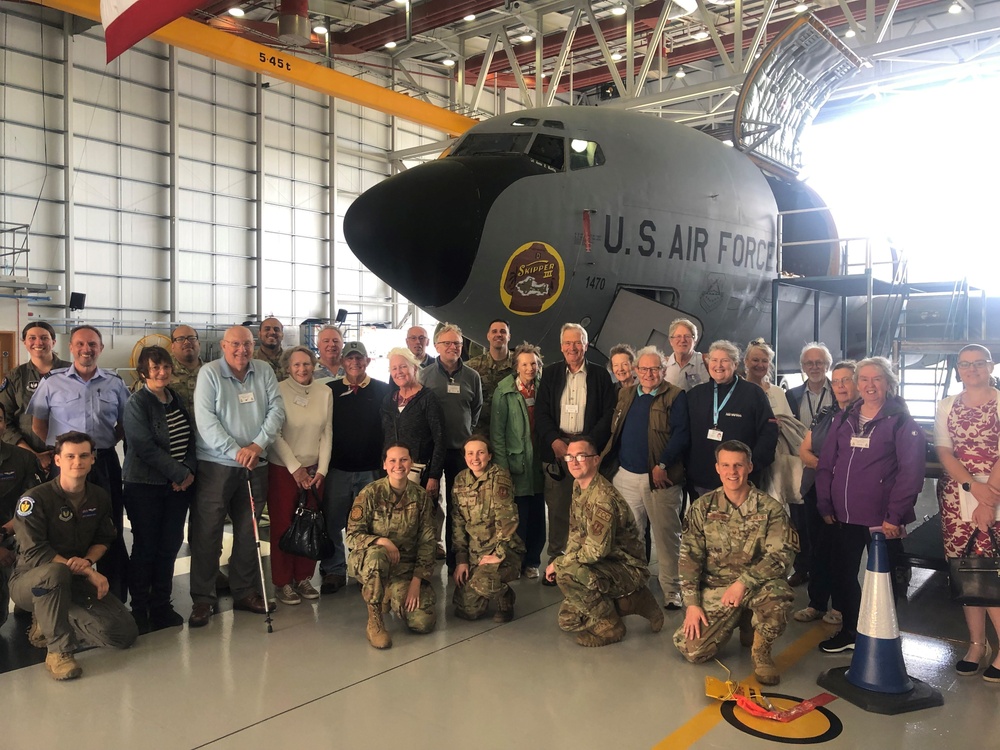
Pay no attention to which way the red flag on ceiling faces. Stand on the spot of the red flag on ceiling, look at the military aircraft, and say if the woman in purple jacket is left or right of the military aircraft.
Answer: right

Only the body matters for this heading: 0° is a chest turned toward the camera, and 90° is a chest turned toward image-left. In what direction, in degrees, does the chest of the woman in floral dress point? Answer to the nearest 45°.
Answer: approximately 0°

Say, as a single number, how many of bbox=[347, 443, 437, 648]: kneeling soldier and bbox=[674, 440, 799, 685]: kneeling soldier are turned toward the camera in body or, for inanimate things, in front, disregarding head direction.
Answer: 2

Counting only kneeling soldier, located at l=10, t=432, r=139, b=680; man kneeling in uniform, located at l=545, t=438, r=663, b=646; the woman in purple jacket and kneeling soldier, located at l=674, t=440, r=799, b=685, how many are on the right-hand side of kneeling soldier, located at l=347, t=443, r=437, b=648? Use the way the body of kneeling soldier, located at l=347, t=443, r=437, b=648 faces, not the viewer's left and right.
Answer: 1

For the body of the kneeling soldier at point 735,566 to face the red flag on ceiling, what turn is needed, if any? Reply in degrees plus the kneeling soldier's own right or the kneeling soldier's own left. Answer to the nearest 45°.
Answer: approximately 90° to the kneeling soldier's own right

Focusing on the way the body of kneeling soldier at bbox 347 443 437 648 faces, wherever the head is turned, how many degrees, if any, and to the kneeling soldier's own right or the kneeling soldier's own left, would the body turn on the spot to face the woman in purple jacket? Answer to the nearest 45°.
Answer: approximately 90° to the kneeling soldier's own left

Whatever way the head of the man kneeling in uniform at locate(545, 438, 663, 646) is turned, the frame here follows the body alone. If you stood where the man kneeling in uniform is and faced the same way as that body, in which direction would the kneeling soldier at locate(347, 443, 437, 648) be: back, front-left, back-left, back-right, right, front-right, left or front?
front-right

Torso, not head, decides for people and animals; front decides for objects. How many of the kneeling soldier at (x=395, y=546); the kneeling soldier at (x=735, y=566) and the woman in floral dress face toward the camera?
3

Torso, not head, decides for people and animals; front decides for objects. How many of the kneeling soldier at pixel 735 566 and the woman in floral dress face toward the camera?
2

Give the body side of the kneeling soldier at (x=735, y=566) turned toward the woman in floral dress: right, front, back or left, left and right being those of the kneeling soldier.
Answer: left

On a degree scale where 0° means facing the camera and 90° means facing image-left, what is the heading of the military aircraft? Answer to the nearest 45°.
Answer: approximately 45°
